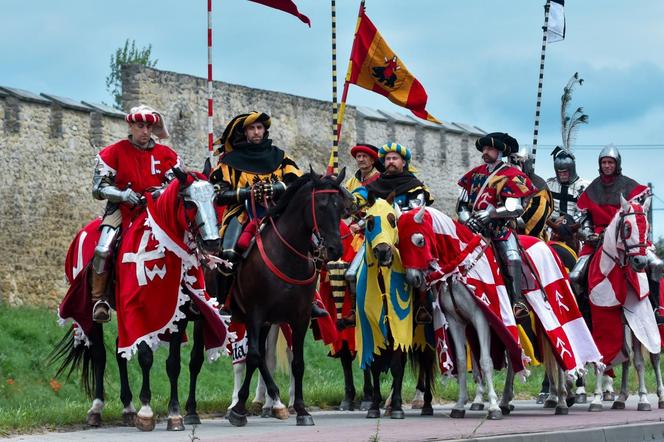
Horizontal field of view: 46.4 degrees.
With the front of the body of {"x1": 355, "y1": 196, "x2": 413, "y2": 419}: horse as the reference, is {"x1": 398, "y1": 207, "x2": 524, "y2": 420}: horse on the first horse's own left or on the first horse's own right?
on the first horse's own left

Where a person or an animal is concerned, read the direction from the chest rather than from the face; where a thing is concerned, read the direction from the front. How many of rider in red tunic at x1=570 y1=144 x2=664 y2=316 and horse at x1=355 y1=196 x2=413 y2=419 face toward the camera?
2

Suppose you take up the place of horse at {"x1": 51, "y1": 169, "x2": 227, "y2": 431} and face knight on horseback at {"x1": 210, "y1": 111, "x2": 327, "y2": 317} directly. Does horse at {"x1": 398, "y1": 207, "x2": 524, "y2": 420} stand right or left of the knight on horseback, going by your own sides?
right
